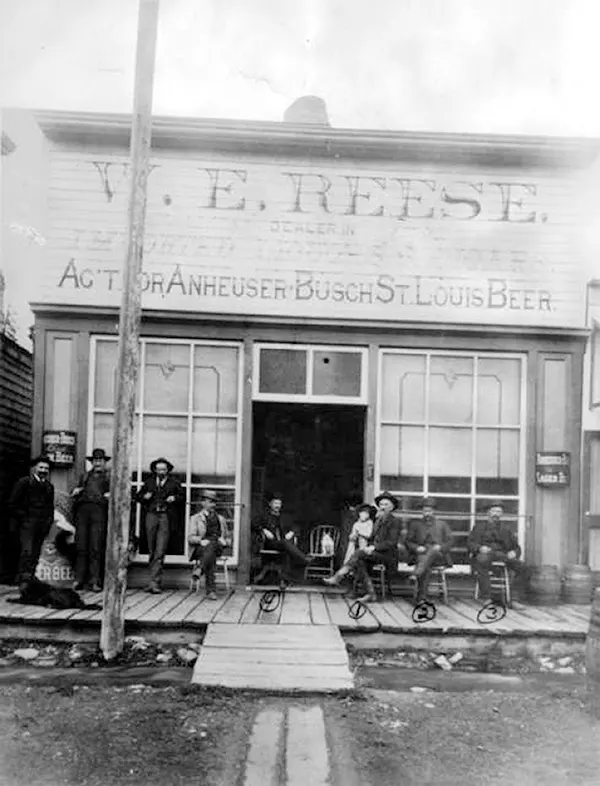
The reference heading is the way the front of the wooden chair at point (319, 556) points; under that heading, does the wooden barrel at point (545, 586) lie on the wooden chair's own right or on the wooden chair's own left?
on the wooden chair's own left

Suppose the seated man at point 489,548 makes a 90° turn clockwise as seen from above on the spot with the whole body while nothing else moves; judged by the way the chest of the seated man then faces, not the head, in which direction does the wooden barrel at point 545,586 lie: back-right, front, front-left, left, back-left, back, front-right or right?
back-right

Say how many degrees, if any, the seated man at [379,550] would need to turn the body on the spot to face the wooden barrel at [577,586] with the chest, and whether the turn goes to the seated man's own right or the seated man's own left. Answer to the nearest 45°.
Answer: approximately 135° to the seated man's own left

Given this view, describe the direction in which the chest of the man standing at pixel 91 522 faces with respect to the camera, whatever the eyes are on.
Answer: toward the camera

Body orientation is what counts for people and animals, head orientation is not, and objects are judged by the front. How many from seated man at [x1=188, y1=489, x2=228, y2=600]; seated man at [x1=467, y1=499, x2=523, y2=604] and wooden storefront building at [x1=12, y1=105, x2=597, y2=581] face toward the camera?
3

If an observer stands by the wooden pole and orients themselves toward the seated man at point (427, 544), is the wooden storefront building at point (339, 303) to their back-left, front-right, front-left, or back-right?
front-left

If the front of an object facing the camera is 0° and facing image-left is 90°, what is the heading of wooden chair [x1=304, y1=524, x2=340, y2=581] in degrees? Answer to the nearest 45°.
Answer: approximately 45°

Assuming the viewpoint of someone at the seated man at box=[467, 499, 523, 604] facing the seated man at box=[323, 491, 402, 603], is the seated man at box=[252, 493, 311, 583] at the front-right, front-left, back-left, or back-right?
front-right

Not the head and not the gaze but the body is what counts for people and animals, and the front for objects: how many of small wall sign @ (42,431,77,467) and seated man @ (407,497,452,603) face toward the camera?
2

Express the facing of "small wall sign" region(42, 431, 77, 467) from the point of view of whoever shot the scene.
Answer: facing the viewer

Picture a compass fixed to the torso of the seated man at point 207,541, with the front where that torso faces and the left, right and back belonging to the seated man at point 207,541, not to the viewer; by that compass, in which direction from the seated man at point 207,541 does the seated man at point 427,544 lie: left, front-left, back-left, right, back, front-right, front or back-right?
left
